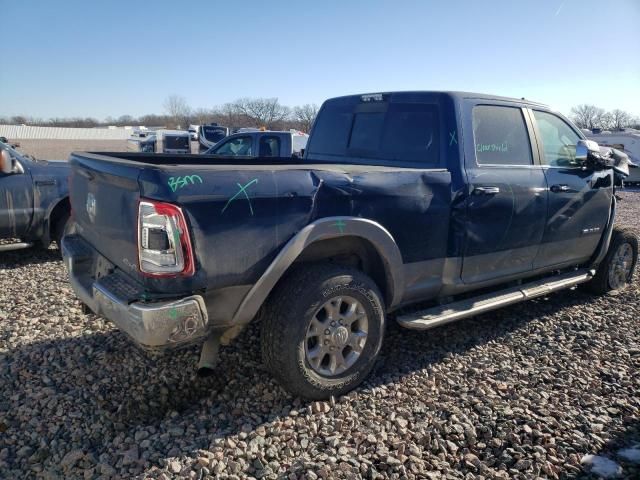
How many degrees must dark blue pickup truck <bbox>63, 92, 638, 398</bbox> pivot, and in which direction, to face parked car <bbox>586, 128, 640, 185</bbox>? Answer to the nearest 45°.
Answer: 0° — it already faces it

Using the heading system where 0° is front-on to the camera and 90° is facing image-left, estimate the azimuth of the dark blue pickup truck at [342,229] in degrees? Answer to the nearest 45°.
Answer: approximately 225°

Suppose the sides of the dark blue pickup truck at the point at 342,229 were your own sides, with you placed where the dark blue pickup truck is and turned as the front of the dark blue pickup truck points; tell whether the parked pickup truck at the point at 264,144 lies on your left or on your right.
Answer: on your left

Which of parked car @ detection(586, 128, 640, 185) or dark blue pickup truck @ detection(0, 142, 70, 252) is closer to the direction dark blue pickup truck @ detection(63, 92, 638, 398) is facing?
the parked car

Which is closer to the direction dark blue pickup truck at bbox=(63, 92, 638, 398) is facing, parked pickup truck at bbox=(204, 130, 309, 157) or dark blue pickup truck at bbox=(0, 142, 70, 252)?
the parked pickup truck

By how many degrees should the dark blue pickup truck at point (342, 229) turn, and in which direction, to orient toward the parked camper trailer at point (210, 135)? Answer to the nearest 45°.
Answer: approximately 45° to its left

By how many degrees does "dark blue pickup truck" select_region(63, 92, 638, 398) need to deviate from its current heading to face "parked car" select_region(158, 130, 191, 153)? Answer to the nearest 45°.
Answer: approximately 45° to its left

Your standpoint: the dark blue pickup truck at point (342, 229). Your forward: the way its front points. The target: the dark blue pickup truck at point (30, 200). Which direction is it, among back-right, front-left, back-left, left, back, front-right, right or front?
left

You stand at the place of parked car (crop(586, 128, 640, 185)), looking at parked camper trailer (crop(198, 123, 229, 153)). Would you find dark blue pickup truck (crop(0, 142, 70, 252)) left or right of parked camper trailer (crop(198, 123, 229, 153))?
left
